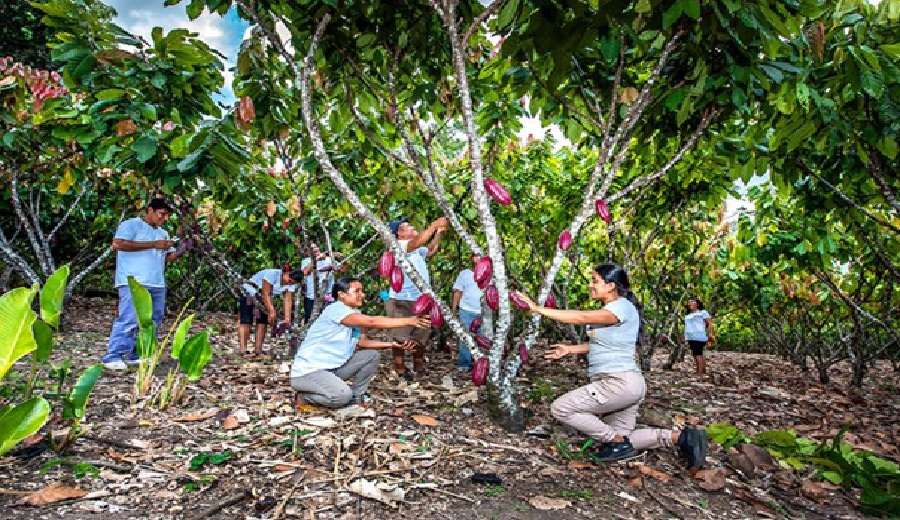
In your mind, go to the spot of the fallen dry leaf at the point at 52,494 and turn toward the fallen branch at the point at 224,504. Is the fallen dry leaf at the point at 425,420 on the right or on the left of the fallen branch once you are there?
left

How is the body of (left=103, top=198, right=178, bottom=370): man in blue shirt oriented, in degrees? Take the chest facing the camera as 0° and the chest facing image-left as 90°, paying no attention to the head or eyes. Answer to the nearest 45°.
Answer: approximately 315°

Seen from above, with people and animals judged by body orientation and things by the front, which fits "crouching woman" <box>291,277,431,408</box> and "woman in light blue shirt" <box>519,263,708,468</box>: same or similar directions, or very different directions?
very different directions

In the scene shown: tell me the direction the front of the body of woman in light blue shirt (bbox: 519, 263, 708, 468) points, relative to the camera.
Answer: to the viewer's left

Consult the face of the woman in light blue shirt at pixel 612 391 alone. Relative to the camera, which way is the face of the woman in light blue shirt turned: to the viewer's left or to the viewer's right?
to the viewer's left

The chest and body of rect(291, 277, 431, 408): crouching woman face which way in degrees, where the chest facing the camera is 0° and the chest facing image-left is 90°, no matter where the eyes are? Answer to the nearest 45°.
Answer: approximately 270°

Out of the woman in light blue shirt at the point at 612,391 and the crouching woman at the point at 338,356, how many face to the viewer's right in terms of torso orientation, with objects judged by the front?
1

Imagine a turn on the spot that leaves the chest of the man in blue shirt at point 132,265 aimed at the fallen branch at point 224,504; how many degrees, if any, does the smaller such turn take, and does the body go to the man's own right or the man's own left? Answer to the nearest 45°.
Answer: approximately 45° to the man's own right

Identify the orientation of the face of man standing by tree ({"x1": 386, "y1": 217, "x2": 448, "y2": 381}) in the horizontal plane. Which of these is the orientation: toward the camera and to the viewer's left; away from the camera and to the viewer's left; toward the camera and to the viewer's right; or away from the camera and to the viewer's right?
toward the camera and to the viewer's right

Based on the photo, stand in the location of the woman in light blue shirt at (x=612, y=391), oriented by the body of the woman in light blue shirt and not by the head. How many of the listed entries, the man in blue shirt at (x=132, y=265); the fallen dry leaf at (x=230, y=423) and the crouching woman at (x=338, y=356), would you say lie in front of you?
3

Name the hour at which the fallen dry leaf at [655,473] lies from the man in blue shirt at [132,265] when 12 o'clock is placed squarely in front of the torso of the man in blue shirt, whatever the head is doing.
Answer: The fallen dry leaf is roughly at 12 o'clock from the man in blue shirt.

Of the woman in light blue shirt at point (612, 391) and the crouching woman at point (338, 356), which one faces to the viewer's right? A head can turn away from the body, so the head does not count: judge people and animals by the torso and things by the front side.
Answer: the crouching woman

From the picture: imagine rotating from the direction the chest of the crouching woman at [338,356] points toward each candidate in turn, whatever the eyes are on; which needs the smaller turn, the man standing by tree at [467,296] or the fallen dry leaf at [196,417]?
the man standing by tree
